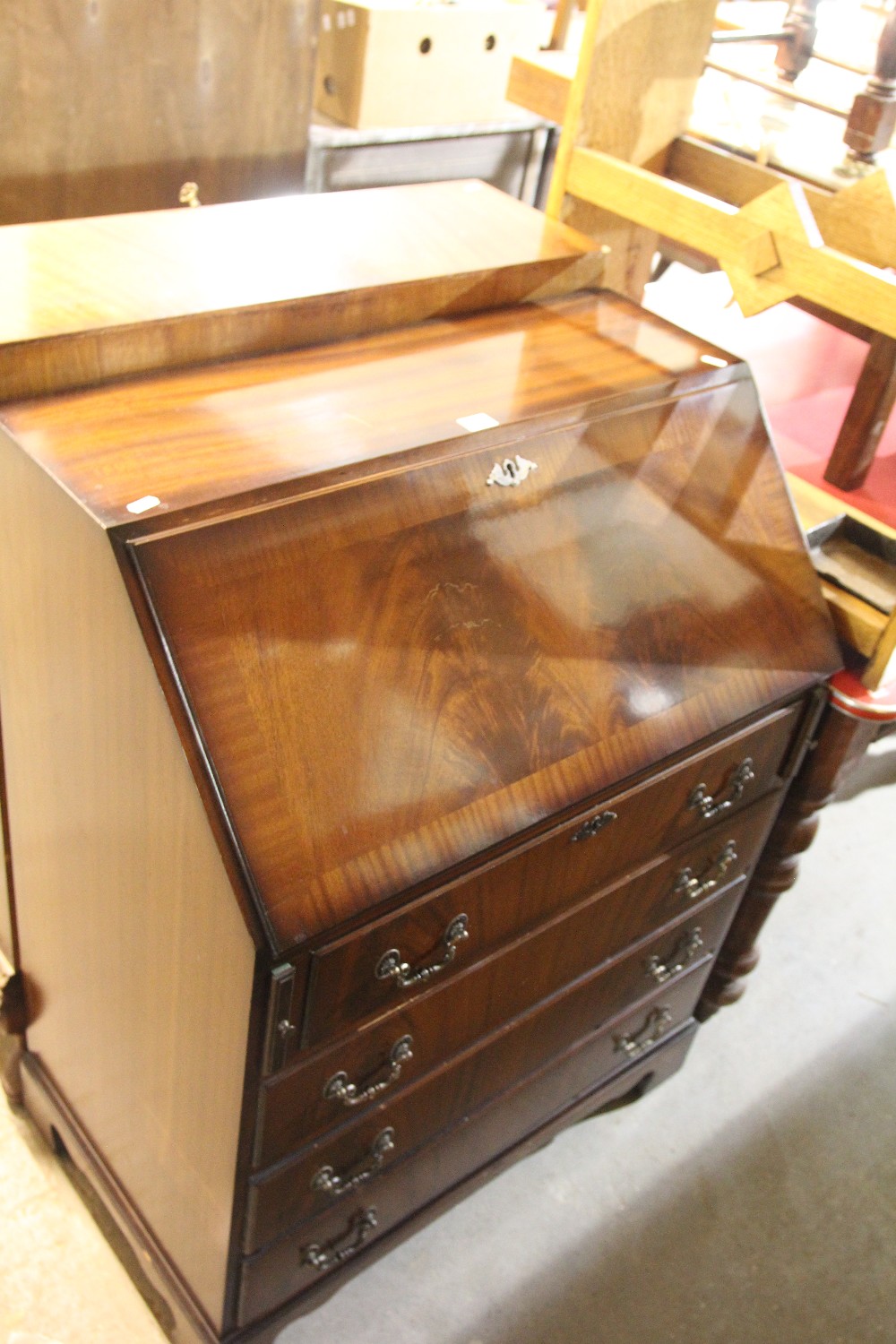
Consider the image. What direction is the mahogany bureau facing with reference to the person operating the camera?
facing the viewer and to the right of the viewer

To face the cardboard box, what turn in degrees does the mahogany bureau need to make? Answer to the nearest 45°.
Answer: approximately 135° to its left
